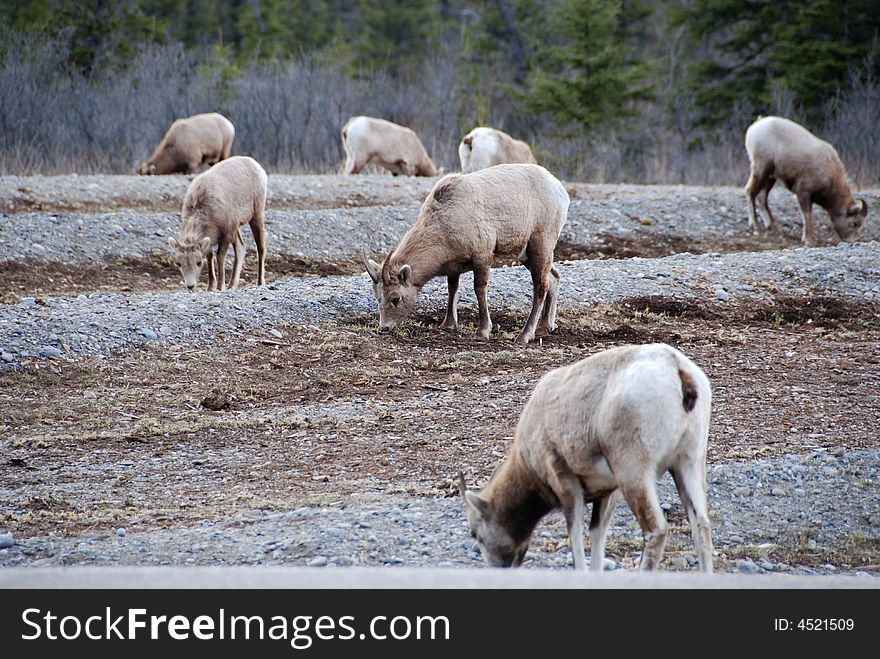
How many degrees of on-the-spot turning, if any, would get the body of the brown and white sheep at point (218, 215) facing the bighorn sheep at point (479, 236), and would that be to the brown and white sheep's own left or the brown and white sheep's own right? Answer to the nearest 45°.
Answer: approximately 90° to the brown and white sheep's own left

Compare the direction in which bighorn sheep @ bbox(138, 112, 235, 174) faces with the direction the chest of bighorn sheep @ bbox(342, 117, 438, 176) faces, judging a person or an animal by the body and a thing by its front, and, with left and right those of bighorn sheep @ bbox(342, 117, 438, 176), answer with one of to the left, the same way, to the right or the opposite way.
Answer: the opposite way

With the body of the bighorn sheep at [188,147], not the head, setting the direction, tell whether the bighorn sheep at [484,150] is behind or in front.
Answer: behind

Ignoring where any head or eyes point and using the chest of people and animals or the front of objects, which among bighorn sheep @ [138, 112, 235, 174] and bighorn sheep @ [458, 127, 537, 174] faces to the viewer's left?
bighorn sheep @ [138, 112, 235, 174]

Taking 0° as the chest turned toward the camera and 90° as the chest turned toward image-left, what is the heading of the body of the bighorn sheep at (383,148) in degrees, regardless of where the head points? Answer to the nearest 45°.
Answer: approximately 270°

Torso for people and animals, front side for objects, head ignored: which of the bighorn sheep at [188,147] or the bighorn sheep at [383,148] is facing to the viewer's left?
the bighorn sheep at [188,147]

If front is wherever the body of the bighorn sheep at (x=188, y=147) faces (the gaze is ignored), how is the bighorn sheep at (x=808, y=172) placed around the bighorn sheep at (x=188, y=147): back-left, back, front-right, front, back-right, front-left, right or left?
back-left

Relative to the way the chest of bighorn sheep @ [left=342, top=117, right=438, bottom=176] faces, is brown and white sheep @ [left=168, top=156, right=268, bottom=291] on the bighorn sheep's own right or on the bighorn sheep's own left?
on the bighorn sheep's own right

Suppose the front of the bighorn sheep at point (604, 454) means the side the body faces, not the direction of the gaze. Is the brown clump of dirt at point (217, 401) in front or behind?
in front

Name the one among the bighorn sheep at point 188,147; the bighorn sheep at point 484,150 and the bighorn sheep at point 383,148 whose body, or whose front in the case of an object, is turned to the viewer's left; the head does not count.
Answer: the bighorn sheep at point 188,147

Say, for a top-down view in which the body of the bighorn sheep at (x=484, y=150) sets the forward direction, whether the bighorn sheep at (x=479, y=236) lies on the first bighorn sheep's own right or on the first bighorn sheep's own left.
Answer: on the first bighorn sheep's own right

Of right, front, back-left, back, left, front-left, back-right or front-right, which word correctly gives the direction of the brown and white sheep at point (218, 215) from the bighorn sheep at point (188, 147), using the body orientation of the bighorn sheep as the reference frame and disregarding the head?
left
